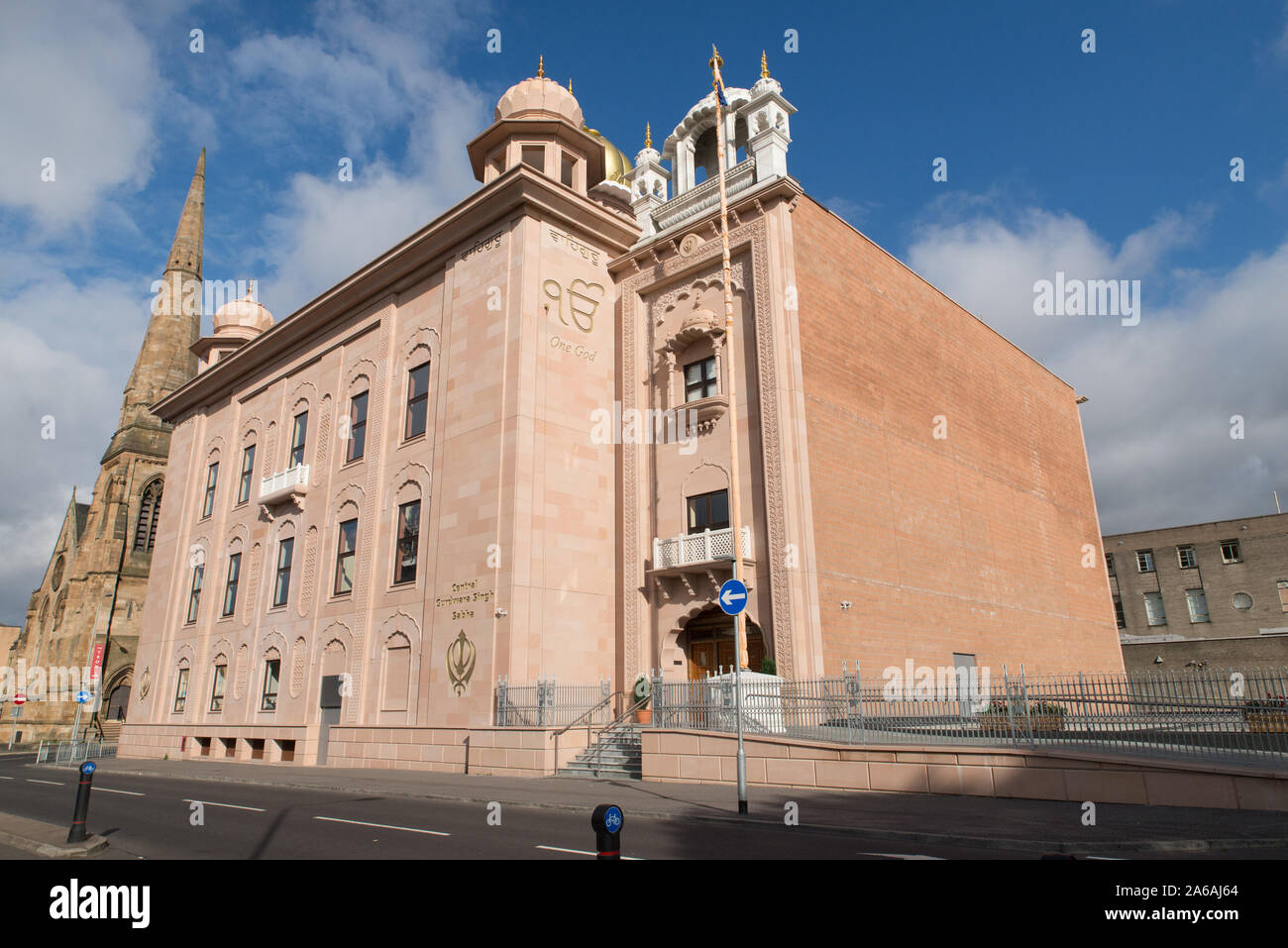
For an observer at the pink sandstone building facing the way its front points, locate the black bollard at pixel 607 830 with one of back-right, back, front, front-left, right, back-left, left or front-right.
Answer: front-left

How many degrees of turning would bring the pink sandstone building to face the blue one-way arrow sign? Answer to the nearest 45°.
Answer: approximately 45° to its left

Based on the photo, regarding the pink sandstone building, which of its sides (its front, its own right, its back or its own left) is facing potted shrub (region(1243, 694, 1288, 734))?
left

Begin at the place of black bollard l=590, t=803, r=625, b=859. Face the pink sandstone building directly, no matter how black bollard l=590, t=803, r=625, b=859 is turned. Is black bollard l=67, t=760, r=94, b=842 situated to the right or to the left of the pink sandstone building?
left

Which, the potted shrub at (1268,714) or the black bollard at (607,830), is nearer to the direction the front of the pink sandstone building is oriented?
the black bollard
